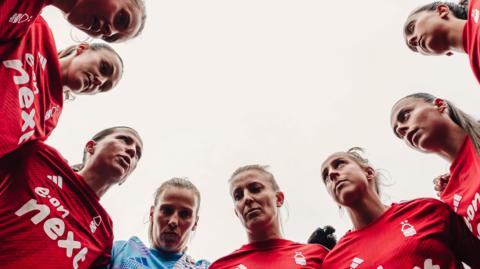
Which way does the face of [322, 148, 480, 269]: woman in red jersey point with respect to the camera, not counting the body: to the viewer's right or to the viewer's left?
to the viewer's left

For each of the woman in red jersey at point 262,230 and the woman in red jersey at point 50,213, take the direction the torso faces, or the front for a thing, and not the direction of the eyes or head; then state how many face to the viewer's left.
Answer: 0

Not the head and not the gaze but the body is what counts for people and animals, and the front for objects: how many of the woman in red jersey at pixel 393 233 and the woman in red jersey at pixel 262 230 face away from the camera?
0

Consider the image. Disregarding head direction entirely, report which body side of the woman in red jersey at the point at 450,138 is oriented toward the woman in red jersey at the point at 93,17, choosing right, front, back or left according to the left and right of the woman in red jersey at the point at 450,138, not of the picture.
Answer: front

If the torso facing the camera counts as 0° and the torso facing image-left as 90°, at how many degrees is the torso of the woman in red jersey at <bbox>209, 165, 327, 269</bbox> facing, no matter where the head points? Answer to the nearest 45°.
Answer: approximately 0°

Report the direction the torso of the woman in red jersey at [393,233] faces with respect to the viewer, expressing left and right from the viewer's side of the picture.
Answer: facing the viewer and to the left of the viewer

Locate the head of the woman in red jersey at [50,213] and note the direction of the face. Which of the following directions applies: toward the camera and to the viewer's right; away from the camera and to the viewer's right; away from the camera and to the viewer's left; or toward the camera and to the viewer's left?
toward the camera and to the viewer's right

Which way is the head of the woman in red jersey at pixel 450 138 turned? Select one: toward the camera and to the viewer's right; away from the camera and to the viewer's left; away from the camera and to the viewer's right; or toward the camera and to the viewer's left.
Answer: toward the camera and to the viewer's left

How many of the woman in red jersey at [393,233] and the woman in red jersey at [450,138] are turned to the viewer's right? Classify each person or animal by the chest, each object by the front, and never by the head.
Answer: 0

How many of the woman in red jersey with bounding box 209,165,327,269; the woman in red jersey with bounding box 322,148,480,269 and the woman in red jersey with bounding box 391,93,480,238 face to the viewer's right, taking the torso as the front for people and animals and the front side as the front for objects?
0

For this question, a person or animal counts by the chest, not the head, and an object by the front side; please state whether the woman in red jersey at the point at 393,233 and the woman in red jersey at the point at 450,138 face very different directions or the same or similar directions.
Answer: same or similar directions
